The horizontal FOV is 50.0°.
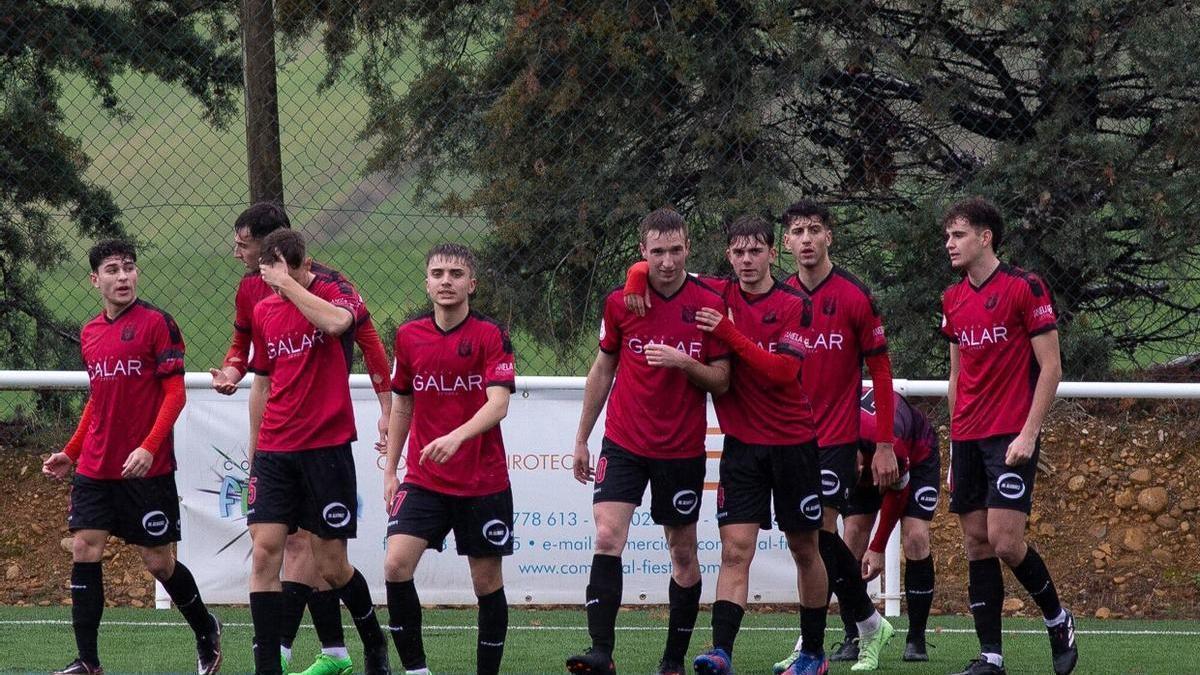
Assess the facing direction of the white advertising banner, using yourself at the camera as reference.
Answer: facing the viewer
